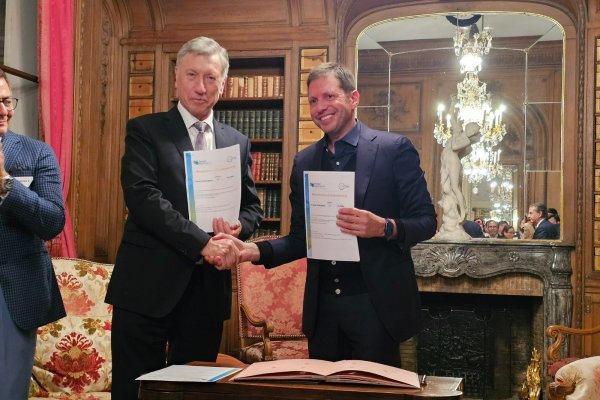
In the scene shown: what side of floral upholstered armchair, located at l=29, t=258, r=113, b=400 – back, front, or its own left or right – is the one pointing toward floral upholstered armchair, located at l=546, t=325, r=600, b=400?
left

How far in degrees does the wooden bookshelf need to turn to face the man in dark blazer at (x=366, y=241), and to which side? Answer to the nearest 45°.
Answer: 0° — it already faces them

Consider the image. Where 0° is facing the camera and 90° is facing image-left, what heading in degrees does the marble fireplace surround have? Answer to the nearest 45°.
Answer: approximately 0°

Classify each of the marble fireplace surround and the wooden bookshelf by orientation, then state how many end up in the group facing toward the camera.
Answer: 2

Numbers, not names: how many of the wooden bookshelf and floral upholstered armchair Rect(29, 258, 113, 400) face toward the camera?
2

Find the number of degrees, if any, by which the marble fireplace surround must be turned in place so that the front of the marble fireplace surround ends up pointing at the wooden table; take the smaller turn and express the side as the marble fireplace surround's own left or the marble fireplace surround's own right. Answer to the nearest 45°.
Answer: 0° — it already faces it
